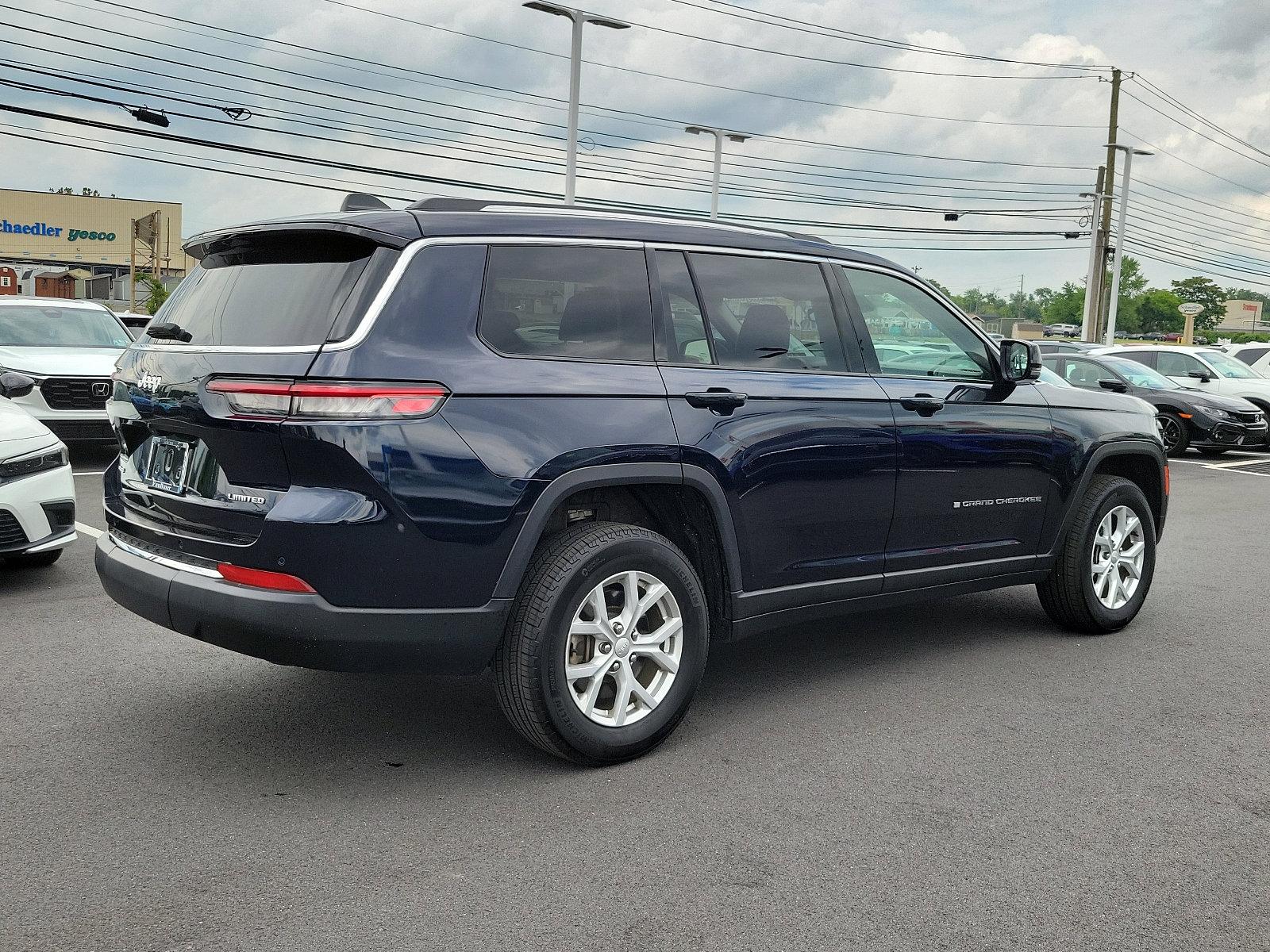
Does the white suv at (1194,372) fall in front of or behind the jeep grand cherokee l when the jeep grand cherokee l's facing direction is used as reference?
in front

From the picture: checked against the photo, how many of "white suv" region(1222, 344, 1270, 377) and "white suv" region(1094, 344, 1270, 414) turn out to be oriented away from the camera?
0

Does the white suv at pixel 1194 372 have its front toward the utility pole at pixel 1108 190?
no

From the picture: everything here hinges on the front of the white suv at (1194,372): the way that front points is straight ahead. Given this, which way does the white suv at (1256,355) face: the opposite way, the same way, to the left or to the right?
the same way

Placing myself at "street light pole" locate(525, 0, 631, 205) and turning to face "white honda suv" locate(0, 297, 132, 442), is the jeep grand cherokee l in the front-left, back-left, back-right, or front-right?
front-left

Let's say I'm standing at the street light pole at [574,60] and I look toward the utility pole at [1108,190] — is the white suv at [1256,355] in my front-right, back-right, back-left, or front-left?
front-right

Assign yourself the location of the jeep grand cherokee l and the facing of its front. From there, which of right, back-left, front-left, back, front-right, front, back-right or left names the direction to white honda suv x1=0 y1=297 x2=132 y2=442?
left

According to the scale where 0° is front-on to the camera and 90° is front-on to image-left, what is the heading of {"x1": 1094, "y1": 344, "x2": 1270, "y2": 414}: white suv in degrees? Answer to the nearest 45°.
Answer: approximately 315°

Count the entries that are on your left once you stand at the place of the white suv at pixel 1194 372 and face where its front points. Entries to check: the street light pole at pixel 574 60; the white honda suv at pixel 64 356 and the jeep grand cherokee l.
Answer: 0

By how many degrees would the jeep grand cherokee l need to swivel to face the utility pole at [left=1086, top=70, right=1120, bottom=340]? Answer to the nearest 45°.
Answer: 0° — it already faces it

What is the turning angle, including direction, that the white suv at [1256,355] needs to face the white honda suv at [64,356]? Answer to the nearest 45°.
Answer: approximately 90° to its right

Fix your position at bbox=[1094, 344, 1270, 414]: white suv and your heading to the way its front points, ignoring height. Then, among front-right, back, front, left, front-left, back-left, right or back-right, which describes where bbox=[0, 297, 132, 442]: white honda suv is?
right

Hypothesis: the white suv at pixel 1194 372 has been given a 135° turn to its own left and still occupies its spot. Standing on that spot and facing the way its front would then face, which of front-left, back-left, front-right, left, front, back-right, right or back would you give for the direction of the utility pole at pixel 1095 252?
front

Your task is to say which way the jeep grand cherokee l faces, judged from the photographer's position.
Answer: facing away from the viewer and to the right of the viewer

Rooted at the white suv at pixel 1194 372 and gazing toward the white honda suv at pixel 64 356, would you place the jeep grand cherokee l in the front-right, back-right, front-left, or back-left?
front-left
